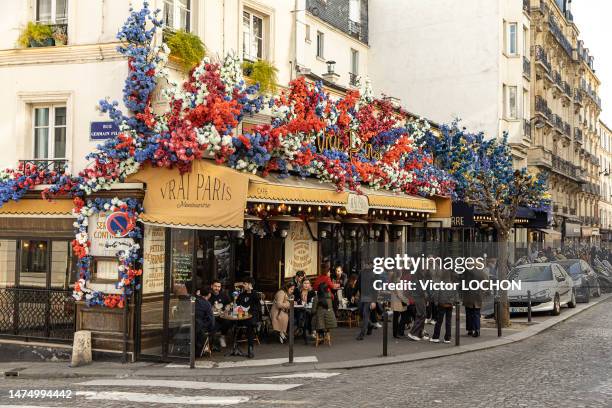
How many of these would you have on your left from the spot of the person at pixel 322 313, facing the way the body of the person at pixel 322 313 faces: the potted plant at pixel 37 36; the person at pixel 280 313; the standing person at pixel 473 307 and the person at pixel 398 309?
2

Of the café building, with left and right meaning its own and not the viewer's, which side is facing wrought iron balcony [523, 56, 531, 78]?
left

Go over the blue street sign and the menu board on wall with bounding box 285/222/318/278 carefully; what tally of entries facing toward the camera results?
2

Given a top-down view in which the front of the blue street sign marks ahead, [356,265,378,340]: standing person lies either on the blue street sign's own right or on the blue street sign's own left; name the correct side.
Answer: on the blue street sign's own left

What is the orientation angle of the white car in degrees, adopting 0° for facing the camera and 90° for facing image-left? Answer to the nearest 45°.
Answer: approximately 45°

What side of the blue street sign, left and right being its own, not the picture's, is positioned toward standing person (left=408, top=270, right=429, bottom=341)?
left

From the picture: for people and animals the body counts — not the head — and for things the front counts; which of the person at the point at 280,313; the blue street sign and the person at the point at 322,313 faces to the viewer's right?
the person at the point at 280,313
